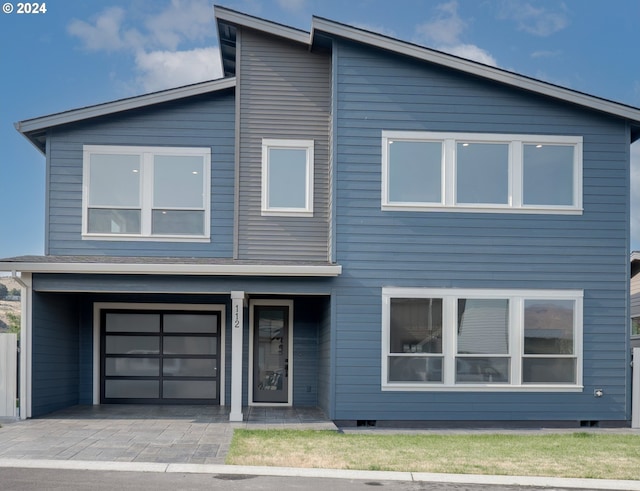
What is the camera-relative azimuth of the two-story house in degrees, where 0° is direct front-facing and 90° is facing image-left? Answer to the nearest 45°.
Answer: approximately 0°

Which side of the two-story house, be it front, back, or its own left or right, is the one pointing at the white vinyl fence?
right

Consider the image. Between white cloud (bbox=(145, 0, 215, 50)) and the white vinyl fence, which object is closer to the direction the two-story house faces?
the white vinyl fence

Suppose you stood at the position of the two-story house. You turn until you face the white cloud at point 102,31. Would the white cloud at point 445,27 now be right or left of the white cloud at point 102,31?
right

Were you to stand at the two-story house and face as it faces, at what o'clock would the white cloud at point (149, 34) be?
The white cloud is roughly at 5 o'clock from the two-story house.

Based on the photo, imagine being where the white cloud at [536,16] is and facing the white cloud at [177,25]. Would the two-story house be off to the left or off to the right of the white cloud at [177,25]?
left

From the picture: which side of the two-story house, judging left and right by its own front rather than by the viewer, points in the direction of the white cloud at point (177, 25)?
back

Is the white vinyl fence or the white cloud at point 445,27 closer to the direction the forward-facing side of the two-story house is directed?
the white vinyl fence

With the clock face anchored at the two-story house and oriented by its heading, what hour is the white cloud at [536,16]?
The white cloud is roughly at 7 o'clock from the two-story house.

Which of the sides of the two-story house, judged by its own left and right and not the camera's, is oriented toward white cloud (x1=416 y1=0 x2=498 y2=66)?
back

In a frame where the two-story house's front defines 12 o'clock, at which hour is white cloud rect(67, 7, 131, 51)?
The white cloud is roughly at 5 o'clock from the two-story house.
